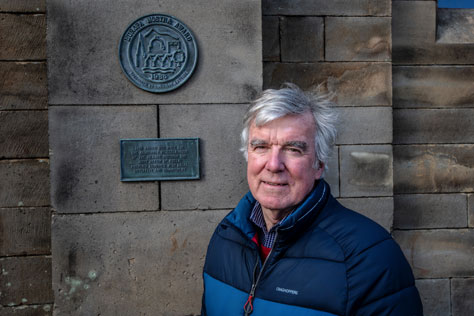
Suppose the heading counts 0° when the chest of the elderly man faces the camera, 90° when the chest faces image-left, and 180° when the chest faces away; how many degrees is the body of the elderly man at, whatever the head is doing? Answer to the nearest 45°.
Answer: approximately 45°
